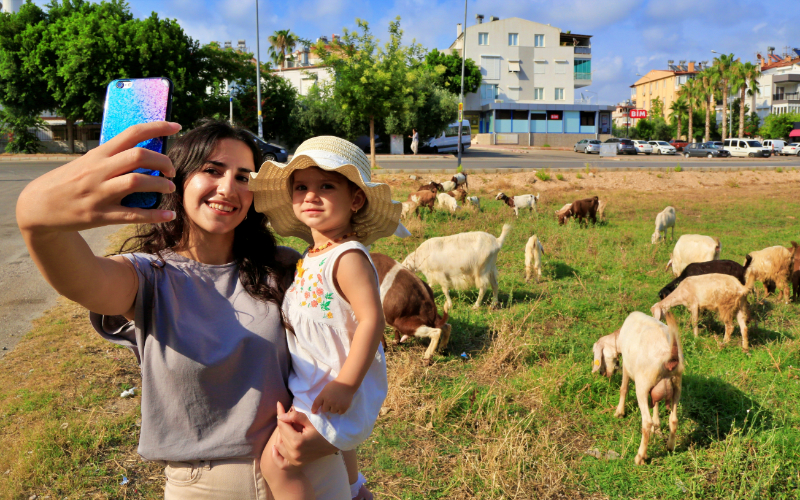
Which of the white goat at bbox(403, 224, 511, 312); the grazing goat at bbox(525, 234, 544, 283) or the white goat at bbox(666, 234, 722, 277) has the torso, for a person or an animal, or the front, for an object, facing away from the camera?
the grazing goat

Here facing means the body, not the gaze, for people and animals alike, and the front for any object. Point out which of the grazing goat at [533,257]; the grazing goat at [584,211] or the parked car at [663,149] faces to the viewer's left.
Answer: the grazing goat at [584,211]

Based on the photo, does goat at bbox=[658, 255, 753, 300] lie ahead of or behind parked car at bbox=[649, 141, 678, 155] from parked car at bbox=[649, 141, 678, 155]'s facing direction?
ahead

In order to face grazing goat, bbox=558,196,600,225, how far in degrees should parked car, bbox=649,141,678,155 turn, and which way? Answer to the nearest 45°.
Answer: approximately 45° to its right

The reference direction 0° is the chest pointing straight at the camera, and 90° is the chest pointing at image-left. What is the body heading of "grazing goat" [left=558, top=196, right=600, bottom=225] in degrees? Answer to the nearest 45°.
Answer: approximately 90°

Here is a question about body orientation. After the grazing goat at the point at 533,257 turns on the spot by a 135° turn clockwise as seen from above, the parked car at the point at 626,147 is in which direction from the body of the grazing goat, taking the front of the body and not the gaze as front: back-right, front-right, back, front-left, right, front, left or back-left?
back-left

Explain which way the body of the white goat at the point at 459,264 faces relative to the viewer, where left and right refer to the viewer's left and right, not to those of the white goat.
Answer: facing to the left of the viewer

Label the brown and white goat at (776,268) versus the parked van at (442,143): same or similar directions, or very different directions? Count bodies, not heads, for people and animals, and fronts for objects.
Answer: same or similar directions

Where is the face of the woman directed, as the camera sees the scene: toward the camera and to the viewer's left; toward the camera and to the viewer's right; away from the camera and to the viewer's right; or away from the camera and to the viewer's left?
toward the camera and to the viewer's left

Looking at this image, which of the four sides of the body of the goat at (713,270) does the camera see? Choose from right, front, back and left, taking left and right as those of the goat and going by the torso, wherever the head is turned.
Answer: left

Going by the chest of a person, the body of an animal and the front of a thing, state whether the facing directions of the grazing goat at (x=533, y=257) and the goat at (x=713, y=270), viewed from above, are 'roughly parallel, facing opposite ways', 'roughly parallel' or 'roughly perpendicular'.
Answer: roughly perpendicular

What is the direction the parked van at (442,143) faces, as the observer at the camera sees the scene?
facing to the left of the viewer
